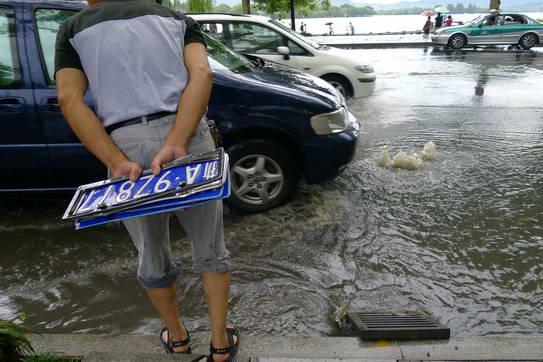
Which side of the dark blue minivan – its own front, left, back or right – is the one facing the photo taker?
right

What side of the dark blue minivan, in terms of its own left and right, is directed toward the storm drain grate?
right

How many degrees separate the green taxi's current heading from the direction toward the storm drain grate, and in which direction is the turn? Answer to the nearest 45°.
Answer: approximately 90° to its left

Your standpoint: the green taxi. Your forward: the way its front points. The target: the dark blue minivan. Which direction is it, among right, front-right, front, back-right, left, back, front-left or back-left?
left

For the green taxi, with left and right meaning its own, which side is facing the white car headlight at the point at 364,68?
left

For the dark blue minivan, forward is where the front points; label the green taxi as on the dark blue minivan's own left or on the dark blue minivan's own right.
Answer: on the dark blue minivan's own left

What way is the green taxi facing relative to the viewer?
to the viewer's left

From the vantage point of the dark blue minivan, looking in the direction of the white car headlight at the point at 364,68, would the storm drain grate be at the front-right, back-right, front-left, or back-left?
back-right

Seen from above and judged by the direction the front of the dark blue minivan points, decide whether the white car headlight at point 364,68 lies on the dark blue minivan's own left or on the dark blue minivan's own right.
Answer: on the dark blue minivan's own left

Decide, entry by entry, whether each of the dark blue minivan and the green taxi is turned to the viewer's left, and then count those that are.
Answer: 1
